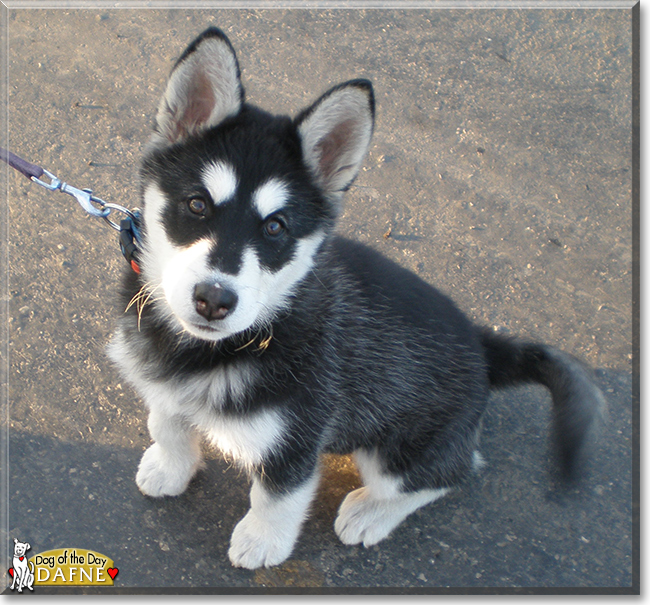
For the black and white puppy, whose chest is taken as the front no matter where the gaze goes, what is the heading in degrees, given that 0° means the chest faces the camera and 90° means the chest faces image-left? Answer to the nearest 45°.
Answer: approximately 45°
